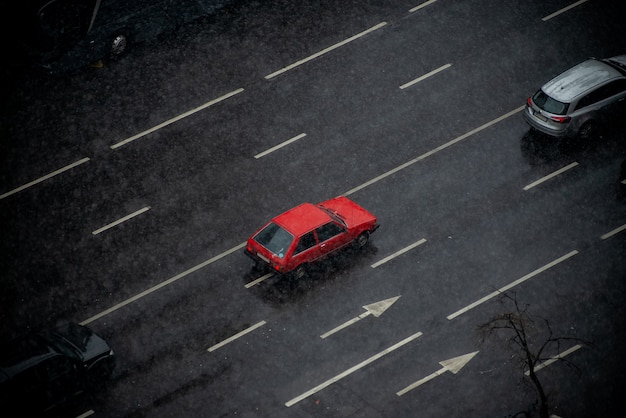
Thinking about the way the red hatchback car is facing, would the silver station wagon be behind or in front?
in front

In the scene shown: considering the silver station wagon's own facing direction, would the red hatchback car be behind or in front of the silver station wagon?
behind

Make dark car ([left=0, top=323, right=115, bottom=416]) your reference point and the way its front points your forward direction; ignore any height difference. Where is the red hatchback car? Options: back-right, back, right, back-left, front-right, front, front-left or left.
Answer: front-right

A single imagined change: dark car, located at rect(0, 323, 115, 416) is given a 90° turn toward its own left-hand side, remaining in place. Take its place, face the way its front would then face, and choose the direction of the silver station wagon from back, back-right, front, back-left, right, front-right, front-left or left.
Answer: back-right

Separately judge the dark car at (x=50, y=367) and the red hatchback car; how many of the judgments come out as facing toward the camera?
0

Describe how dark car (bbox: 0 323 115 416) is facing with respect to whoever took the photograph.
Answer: facing away from the viewer and to the right of the viewer

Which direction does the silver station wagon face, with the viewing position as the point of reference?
facing away from the viewer and to the right of the viewer

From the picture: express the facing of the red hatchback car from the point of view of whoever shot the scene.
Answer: facing away from the viewer and to the right of the viewer

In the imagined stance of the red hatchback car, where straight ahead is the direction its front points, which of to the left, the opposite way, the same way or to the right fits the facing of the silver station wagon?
the same way
